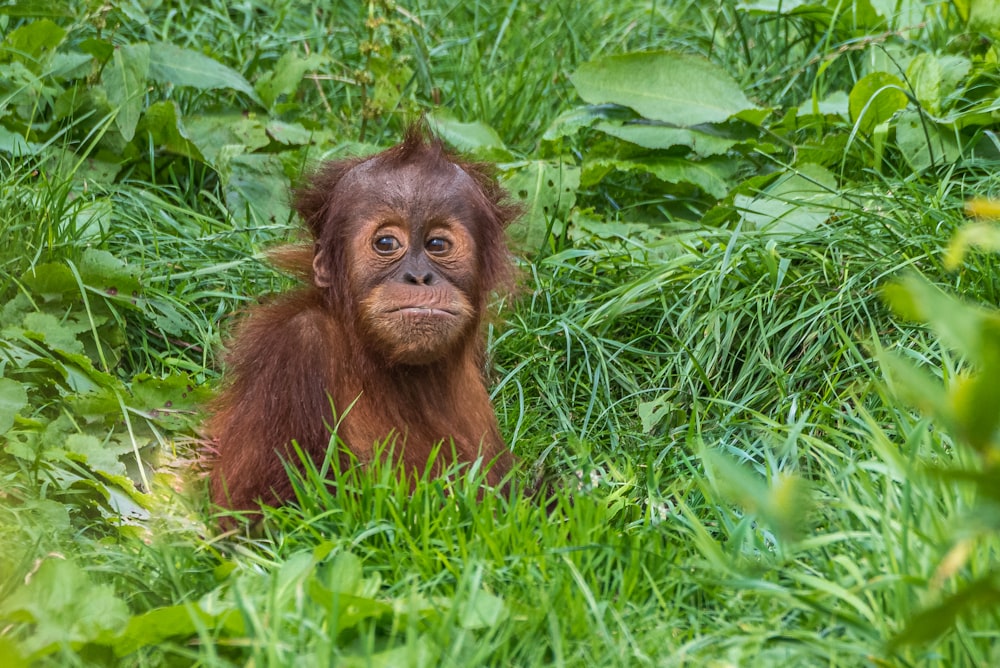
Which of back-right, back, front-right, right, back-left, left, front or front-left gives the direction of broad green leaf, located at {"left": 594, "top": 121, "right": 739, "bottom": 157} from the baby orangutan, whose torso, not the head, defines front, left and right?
left

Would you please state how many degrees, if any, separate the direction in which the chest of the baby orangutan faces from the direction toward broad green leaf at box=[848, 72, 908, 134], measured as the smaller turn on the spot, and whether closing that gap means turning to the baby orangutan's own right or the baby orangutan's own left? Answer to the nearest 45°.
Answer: approximately 90° to the baby orangutan's own left

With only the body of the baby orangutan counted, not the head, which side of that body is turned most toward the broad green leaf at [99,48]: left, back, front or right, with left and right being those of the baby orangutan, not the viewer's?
back

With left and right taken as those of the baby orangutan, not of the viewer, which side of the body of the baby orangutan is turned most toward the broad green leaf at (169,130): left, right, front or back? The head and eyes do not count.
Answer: back

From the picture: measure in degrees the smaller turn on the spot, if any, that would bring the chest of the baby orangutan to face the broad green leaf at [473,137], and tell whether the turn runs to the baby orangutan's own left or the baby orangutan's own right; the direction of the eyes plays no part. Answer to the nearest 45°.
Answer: approximately 135° to the baby orangutan's own left

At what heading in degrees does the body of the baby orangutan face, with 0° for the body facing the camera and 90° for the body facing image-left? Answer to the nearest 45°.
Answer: approximately 315°

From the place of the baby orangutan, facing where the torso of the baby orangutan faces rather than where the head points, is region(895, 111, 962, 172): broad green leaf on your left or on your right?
on your left

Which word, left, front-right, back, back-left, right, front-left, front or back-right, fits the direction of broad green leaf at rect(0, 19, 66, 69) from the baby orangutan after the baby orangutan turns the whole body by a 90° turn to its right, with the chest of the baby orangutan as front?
right

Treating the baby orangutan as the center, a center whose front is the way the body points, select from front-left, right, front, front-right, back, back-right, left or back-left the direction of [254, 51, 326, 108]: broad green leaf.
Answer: back-left
